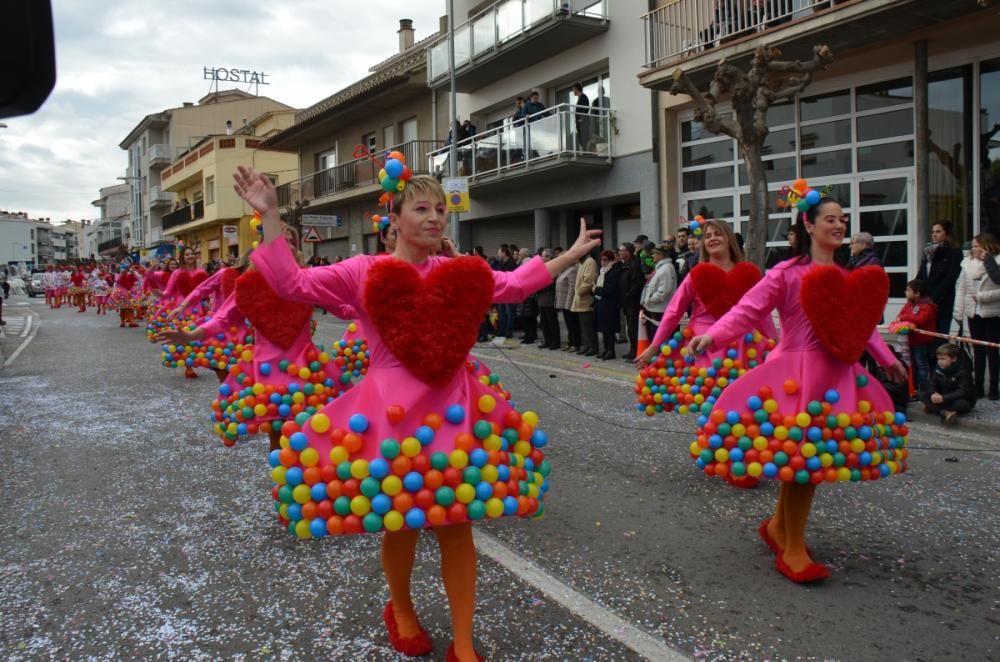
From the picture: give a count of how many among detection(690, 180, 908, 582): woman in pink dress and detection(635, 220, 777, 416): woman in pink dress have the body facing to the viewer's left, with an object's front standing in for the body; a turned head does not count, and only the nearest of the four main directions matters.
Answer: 0

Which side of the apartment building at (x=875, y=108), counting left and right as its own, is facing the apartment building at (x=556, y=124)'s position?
right

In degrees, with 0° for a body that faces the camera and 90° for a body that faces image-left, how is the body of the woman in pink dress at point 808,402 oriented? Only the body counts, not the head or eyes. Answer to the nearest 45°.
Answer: approximately 315°

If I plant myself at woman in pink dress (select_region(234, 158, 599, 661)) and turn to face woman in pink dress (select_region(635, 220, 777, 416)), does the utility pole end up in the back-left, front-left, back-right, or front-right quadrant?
front-left

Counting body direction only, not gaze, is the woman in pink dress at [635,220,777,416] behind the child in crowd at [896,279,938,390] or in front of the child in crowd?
in front

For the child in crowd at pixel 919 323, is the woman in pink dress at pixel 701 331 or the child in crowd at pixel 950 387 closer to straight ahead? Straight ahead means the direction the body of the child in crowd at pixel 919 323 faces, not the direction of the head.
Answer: the woman in pink dress

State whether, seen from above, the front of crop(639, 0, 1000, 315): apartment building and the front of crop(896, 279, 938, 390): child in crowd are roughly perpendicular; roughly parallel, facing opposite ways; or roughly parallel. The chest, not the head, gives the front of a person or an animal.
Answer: roughly parallel

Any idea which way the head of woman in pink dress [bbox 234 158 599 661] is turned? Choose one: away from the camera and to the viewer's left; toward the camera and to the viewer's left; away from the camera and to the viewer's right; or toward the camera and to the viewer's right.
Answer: toward the camera and to the viewer's right

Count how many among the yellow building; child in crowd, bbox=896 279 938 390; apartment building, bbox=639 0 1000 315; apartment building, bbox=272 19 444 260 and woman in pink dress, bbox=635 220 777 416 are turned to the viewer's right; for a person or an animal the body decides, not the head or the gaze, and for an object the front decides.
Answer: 0

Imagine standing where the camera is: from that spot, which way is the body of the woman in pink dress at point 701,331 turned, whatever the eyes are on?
toward the camera

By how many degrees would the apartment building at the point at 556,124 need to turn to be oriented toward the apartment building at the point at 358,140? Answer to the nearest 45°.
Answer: approximately 90° to its right

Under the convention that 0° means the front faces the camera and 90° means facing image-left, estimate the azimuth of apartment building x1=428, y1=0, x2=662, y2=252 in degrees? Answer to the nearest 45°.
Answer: approximately 45°

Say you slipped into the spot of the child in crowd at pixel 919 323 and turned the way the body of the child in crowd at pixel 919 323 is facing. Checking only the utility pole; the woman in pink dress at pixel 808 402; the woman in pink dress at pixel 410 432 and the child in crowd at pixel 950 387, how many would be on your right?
1

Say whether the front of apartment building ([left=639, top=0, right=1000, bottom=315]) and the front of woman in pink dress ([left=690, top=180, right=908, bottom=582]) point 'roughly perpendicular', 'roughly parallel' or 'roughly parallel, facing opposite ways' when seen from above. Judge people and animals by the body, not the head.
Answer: roughly perpendicular

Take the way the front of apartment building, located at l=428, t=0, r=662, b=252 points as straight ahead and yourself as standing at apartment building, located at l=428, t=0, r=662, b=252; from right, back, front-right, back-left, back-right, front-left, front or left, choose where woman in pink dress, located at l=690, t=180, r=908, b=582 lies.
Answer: front-left

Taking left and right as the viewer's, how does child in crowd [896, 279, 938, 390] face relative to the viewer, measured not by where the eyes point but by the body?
facing the viewer and to the left of the viewer

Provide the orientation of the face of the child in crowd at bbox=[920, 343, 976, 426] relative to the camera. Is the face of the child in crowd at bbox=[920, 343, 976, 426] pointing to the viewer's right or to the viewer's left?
to the viewer's left

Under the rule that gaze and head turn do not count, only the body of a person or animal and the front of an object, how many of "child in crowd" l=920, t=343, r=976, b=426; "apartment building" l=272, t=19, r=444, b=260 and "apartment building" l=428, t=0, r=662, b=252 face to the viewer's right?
0
